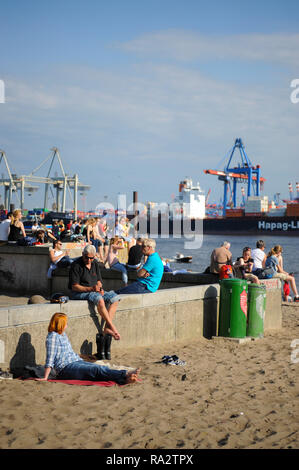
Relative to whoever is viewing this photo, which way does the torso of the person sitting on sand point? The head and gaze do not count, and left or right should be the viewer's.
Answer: facing to the right of the viewer

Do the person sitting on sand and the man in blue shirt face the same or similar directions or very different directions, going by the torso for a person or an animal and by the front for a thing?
very different directions

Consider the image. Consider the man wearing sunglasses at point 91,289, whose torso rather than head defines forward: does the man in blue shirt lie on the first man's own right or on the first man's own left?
on the first man's own left

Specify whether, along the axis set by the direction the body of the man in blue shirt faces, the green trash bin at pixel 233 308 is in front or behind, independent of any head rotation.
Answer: behind

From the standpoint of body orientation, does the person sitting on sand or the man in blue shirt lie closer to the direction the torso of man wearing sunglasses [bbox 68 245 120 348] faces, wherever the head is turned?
the person sitting on sand

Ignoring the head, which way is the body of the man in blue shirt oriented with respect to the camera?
to the viewer's left

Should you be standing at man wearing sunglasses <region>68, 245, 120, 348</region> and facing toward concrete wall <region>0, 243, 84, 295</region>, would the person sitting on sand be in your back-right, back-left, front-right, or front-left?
back-left

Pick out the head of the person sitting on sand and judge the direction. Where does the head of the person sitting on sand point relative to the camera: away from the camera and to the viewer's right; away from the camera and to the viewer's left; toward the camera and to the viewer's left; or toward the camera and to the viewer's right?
away from the camera and to the viewer's right

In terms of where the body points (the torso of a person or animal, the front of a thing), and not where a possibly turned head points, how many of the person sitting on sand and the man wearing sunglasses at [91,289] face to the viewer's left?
0

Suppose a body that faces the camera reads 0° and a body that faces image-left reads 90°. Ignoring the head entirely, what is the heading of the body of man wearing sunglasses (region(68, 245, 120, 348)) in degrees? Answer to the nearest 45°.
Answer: approximately 315°

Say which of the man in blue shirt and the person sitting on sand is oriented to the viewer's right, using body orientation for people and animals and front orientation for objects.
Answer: the person sitting on sand
